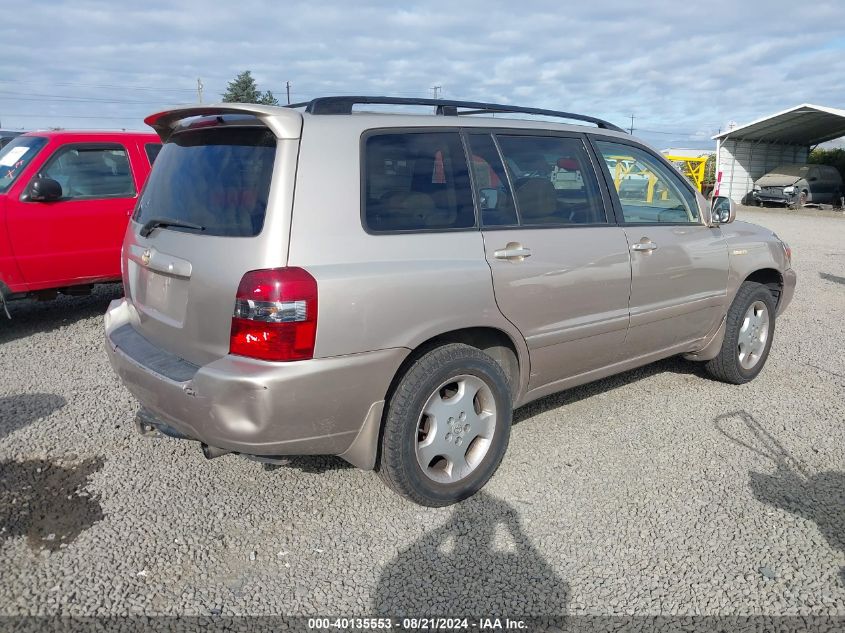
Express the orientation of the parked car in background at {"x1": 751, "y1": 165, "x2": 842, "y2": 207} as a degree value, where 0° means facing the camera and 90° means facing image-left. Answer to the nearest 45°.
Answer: approximately 45°

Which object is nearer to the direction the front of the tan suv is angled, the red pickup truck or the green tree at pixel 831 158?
the green tree

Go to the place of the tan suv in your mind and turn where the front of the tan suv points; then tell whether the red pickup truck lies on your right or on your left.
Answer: on your left

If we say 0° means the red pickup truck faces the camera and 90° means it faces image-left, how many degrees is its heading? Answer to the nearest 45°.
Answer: approximately 45°

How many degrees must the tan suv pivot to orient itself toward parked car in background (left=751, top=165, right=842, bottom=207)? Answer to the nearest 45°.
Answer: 0° — it already faces it

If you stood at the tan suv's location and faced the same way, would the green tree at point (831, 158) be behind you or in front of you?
in front

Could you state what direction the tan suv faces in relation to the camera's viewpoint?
facing away from the viewer and to the right of the viewer

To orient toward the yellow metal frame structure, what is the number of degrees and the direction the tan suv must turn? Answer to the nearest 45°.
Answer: approximately 45° to its left

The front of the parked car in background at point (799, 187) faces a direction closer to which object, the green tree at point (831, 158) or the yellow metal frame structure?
the yellow metal frame structure

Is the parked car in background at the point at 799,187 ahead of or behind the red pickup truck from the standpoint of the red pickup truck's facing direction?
behind
